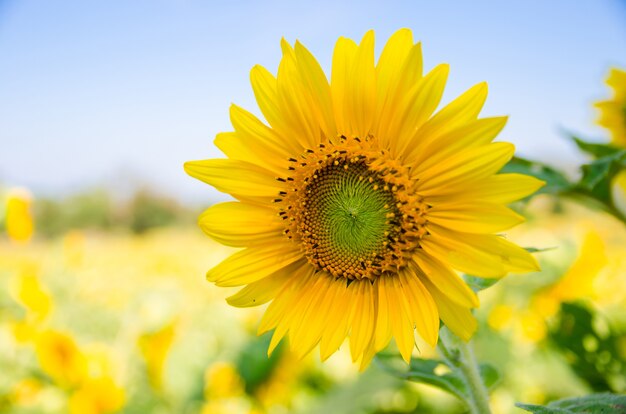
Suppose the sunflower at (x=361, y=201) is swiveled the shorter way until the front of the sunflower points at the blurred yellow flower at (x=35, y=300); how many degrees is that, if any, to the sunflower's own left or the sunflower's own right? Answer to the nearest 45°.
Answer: approximately 135° to the sunflower's own right

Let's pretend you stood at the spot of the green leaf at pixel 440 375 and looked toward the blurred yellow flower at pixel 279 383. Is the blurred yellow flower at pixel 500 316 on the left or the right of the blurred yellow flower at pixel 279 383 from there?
right

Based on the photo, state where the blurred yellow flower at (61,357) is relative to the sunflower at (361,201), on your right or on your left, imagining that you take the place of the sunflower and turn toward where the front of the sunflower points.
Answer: on your right

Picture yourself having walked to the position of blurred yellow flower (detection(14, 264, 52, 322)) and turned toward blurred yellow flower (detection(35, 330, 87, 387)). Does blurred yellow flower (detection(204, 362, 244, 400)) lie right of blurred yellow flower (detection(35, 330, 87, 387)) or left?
left

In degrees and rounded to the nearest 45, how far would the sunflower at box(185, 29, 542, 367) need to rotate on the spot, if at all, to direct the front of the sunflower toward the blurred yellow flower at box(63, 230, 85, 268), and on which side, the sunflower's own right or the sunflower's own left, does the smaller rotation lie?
approximately 135° to the sunflower's own right

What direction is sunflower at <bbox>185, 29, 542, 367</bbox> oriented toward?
toward the camera

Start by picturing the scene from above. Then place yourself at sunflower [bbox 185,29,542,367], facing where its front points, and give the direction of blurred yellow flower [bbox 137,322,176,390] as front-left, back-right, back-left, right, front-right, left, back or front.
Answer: back-right

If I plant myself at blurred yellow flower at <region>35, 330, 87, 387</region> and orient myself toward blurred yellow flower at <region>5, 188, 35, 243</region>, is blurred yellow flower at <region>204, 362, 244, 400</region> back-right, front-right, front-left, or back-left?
back-right

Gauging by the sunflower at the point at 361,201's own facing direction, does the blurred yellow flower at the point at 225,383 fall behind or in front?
behind
